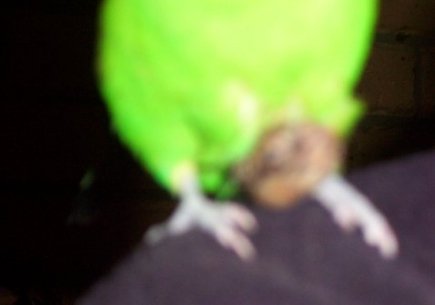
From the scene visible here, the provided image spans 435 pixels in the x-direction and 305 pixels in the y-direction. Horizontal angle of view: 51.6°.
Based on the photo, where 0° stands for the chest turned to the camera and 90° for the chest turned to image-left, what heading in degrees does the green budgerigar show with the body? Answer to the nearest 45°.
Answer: approximately 315°
